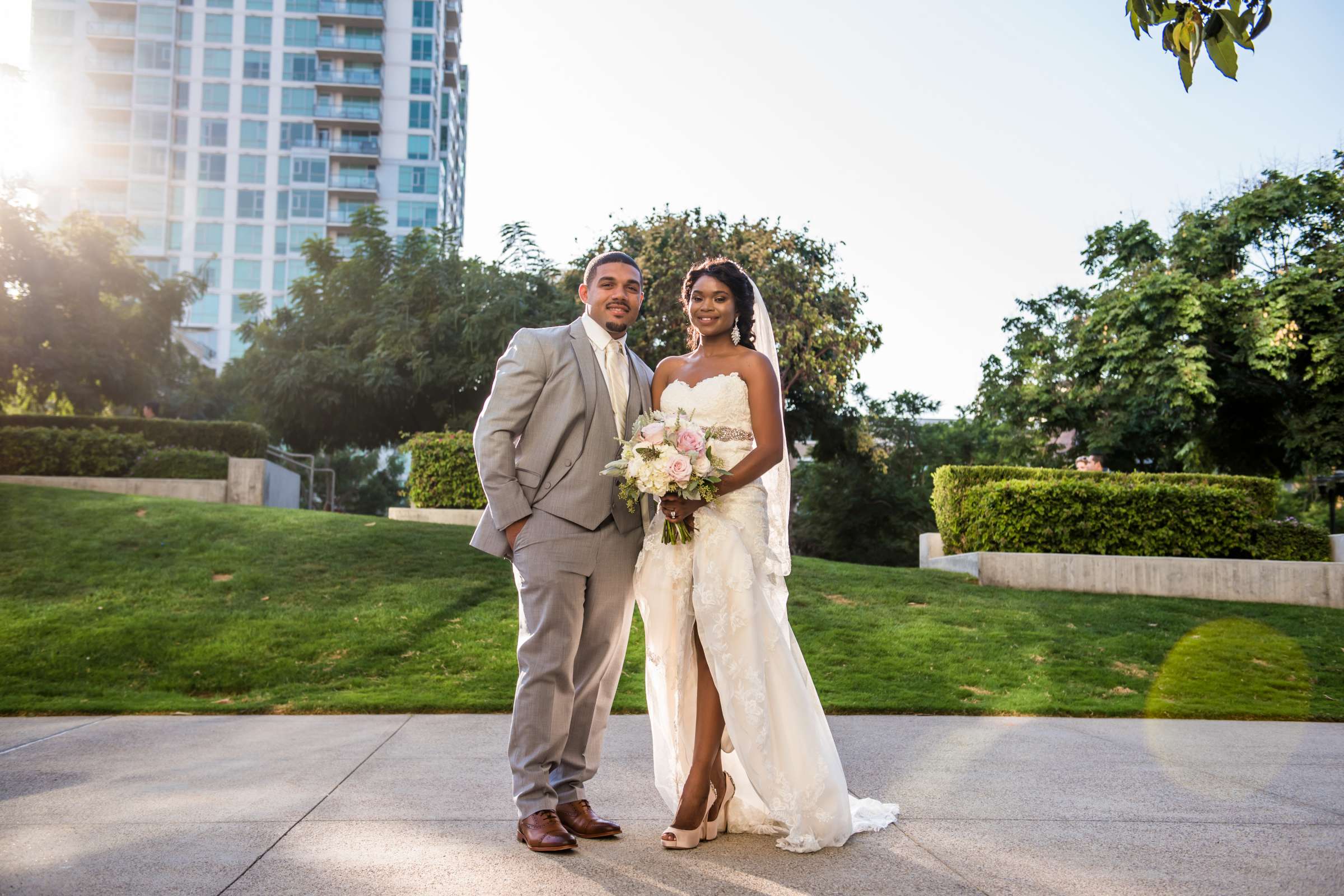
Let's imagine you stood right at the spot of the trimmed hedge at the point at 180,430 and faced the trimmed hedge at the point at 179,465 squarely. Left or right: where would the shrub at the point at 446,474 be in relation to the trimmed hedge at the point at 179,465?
left

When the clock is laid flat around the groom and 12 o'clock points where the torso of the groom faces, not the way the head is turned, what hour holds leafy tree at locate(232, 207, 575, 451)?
The leafy tree is roughly at 7 o'clock from the groom.

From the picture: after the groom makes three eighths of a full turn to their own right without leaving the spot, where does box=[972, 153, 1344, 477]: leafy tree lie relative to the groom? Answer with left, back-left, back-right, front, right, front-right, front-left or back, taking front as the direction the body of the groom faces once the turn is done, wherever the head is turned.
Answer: back-right

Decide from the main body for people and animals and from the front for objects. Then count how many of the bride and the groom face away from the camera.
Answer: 0

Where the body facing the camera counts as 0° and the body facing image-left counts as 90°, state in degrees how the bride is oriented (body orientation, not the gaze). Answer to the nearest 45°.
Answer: approximately 45°

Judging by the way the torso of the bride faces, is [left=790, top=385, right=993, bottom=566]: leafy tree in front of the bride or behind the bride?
behind

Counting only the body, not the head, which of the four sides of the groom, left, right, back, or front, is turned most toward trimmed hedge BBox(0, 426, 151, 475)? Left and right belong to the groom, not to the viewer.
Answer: back

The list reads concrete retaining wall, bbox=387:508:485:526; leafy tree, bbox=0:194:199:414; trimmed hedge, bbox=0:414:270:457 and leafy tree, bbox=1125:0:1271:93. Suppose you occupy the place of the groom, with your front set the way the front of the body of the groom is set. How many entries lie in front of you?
1

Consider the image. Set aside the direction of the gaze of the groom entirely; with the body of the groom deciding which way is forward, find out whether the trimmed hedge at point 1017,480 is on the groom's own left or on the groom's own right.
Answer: on the groom's own left

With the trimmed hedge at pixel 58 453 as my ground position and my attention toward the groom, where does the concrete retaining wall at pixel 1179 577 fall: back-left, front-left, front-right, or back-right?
front-left

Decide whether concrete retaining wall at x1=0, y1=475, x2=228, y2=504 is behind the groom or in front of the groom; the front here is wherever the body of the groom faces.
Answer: behind

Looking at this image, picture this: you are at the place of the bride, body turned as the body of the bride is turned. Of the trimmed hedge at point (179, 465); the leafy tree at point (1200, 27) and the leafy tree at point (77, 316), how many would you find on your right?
2

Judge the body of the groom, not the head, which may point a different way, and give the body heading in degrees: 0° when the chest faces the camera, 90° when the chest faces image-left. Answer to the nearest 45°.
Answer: approximately 315°

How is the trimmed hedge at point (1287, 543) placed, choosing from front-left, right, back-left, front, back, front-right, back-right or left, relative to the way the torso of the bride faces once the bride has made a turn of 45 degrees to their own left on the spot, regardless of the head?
back-left
